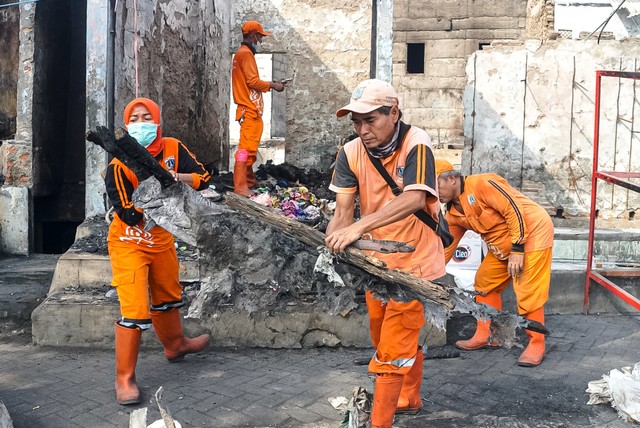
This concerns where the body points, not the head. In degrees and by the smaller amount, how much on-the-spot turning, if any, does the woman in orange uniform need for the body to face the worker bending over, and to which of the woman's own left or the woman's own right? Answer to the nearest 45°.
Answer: approximately 90° to the woman's own left

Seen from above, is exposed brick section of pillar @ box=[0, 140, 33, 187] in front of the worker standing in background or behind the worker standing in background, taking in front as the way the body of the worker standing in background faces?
behind

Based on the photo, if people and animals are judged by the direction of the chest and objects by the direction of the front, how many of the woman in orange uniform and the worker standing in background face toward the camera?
1

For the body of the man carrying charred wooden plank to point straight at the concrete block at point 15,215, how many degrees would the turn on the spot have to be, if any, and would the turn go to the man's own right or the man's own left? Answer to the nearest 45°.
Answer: approximately 90° to the man's own right

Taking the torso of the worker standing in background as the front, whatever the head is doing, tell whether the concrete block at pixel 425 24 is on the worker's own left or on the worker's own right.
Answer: on the worker's own left

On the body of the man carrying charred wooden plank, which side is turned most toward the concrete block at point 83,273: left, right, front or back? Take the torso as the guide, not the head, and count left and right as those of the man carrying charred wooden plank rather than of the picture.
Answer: right

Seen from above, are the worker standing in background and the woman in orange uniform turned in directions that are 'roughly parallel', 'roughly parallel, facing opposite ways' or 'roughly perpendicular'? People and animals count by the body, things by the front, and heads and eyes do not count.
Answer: roughly perpendicular

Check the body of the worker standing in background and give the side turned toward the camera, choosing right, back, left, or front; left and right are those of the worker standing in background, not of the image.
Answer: right

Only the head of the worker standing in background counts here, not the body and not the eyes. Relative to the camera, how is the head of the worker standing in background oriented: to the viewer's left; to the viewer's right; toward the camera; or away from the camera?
to the viewer's right

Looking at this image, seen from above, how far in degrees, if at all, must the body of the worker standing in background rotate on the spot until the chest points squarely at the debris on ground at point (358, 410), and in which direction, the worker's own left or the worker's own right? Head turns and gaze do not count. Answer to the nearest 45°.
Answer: approximately 90° to the worker's own right
